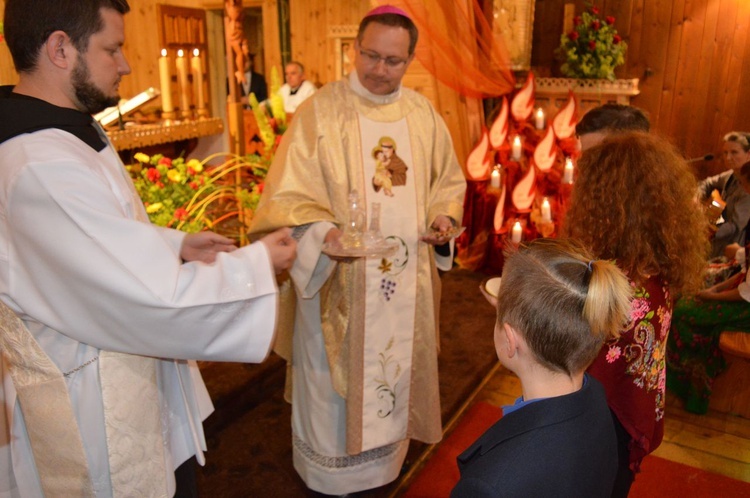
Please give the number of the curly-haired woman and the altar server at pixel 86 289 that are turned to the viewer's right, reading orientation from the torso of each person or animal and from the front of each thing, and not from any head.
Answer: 1

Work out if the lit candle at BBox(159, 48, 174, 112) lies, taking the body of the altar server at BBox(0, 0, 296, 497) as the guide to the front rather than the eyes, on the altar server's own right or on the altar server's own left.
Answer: on the altar server's own left

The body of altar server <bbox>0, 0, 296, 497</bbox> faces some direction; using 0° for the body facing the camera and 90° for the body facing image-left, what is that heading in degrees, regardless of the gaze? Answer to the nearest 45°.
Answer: approximately 270°

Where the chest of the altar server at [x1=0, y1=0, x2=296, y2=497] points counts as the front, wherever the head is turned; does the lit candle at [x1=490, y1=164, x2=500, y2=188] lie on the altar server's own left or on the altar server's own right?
on the altar server's own left

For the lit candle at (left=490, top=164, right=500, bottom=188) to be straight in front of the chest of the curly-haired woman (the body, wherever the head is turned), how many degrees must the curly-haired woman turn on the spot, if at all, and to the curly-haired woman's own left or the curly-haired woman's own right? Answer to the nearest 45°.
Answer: approximately 45° to the curly-haired woman's own right

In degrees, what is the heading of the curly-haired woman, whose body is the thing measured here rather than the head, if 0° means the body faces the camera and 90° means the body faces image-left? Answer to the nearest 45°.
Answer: approximately 135°

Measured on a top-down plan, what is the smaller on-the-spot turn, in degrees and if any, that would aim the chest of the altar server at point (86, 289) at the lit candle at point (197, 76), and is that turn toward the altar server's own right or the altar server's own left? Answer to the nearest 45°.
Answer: approximately 90° to the altar server's own left

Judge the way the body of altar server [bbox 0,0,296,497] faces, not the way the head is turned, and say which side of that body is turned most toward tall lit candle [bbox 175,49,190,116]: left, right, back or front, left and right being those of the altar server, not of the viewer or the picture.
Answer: left

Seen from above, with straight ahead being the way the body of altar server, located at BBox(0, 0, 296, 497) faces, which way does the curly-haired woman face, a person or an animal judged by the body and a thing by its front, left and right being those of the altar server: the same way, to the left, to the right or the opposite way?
to the left

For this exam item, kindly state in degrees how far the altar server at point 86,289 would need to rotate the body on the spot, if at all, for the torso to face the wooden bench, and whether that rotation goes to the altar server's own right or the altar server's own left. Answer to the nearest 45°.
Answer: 0° — they already face it

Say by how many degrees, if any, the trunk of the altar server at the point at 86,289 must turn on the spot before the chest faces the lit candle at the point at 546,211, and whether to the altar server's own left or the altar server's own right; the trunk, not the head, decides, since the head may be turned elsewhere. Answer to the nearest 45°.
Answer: approximately 45° to the altar server's own left
